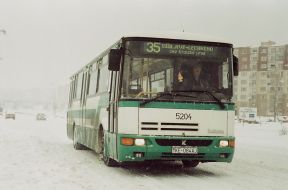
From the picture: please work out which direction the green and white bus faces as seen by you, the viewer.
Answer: facing the viewer
